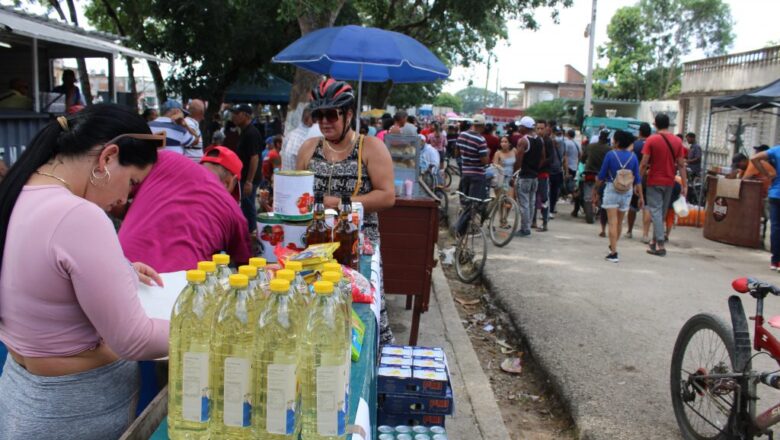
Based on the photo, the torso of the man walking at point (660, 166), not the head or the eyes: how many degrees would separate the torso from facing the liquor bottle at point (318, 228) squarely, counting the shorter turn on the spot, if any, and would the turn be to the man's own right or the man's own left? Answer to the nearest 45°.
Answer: approximately 180°

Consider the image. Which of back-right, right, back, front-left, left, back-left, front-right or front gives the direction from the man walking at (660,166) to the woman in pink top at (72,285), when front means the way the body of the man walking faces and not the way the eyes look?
back

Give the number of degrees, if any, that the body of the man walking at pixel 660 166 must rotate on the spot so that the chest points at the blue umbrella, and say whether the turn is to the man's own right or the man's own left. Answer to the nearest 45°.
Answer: approximately 135° to the man's own left

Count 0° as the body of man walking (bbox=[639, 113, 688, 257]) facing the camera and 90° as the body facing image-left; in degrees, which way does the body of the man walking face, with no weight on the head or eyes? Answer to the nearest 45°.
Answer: approximately 180°

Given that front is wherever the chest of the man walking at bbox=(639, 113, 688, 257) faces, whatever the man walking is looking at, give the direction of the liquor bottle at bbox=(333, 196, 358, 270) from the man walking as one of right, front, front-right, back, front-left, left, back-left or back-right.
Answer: back

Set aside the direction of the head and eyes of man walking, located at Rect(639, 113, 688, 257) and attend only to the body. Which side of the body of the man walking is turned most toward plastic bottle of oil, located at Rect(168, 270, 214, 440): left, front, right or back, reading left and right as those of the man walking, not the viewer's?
back

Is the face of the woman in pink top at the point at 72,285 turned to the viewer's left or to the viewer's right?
to the viewer's right

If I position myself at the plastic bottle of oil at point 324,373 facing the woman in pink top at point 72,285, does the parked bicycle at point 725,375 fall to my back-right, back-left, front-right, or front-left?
back-right
